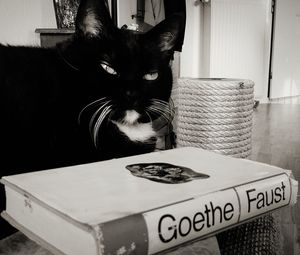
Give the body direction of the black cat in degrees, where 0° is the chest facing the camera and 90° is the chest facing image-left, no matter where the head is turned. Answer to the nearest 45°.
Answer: approximately 315°

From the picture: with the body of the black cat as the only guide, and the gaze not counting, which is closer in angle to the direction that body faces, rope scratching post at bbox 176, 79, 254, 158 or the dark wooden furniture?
the rope scratching post

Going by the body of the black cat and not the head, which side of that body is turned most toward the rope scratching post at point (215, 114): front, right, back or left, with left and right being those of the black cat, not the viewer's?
front

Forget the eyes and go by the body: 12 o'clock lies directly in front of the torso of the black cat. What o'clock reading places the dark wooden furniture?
The dark wooden furniture is roughly at 7 o'clock from the black cat.

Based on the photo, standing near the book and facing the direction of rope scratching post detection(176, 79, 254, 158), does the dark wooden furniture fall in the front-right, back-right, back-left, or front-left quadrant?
front-left
